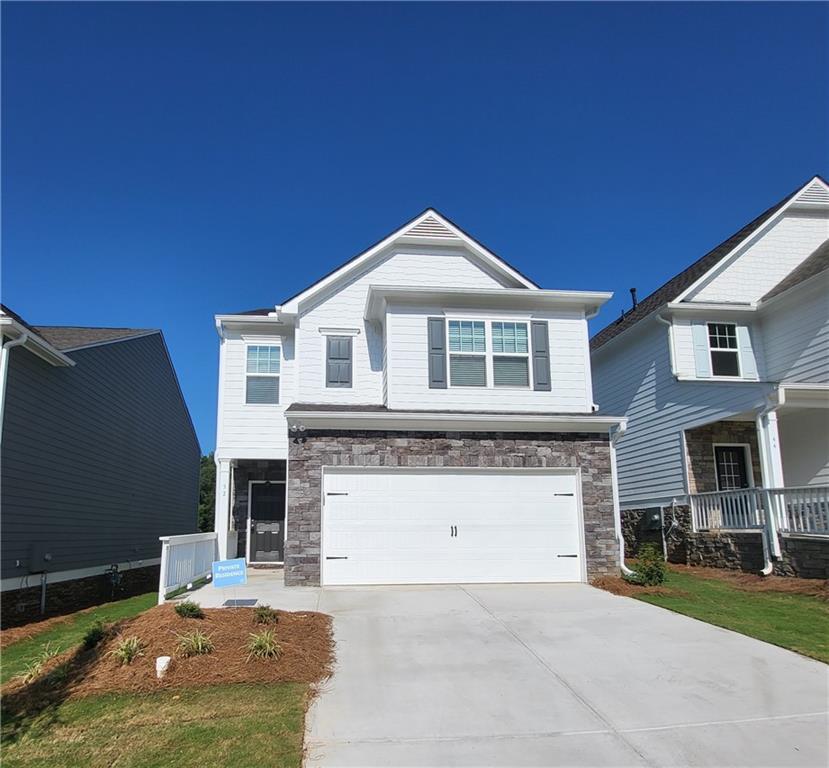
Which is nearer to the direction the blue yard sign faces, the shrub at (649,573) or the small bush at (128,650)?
the small bush

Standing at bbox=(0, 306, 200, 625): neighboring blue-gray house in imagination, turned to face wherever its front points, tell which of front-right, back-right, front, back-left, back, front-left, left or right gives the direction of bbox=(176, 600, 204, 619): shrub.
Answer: front-left

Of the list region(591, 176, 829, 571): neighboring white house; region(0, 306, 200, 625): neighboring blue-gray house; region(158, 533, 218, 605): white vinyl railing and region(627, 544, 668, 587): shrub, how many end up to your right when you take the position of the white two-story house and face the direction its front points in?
2

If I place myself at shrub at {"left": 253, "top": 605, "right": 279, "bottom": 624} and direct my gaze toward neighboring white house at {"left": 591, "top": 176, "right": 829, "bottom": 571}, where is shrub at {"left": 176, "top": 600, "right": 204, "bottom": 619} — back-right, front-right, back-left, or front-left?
back-left

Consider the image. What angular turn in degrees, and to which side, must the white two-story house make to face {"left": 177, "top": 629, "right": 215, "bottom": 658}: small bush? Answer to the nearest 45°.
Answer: approximately 45° to its right

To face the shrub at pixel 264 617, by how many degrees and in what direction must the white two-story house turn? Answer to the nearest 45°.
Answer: approximately 45° to its right

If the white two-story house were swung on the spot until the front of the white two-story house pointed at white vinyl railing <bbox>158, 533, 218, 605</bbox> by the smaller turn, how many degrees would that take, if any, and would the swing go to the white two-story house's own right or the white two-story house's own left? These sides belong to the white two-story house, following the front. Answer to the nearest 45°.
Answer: approximately 90° to the white two-story house's own right

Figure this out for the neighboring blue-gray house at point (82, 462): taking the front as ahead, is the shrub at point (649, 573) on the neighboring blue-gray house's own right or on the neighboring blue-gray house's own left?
on the neighboring blue-gray house's own left

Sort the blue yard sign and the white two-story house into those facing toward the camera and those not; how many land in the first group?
2

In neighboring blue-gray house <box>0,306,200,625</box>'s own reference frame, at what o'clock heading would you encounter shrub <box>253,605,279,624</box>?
The shrub is roughly at 10 o'clock from the neighboring blue-gray house.

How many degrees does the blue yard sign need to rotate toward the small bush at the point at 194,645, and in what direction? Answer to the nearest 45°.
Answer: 0° — it already faces it

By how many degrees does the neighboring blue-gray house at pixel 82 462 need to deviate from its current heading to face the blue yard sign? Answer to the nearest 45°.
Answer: approximately 45° to its left

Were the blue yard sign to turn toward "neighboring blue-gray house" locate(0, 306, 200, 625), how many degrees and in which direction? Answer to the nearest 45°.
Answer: approximately 135° to its right

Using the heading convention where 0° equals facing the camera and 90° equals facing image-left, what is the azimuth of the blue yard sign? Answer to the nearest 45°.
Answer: approximately 0°

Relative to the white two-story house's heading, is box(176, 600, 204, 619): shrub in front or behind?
in front

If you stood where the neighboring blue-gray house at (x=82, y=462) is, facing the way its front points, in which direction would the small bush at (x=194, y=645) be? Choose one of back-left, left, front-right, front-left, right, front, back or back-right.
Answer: front-left
